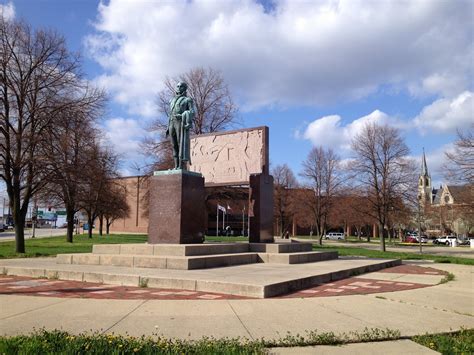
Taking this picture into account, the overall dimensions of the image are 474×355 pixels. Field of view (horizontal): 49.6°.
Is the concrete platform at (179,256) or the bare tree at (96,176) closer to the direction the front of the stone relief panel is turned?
the concrete platform

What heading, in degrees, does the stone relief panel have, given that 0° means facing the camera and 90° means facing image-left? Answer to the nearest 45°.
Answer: approximately 45°

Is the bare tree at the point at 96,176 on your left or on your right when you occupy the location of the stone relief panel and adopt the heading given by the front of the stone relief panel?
on your right

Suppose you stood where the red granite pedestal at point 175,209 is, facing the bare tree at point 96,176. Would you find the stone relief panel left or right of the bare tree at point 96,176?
right
